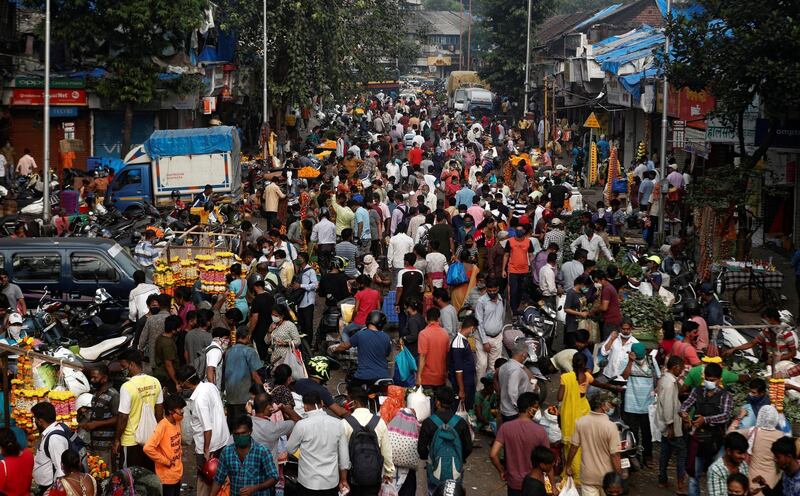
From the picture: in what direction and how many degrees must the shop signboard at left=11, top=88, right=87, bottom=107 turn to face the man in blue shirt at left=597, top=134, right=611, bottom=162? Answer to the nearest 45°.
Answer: approximately 90° to its left

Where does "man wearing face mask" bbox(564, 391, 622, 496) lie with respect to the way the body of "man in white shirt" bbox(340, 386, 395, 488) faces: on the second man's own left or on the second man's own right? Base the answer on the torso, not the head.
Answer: on the second man's own right

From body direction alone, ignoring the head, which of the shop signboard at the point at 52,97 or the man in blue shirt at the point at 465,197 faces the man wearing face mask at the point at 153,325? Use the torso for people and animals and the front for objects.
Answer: the shop signboard

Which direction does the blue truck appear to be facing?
to the viewer's left

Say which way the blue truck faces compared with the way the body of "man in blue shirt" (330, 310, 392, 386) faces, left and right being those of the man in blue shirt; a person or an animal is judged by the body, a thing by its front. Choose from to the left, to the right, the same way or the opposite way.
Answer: to the left

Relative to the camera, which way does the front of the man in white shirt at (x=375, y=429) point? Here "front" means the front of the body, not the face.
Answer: away from the camera

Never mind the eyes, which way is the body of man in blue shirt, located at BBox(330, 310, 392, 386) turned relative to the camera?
away from the camera

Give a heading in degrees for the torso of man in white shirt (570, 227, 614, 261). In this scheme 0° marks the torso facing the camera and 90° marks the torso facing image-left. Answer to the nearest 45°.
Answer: approximately 0°
